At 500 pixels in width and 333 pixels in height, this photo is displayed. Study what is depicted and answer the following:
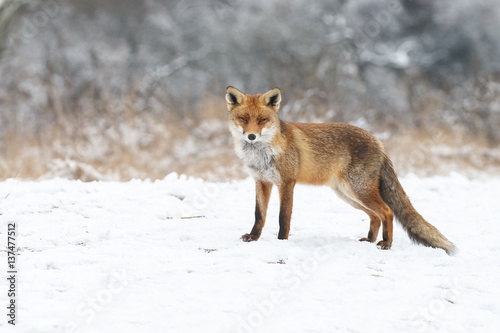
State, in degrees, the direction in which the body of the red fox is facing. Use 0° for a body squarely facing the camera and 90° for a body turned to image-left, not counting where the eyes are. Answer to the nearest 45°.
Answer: approximately 90°
